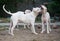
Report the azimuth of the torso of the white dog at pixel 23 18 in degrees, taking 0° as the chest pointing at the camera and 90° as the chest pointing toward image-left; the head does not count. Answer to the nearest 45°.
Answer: approximately 270°
